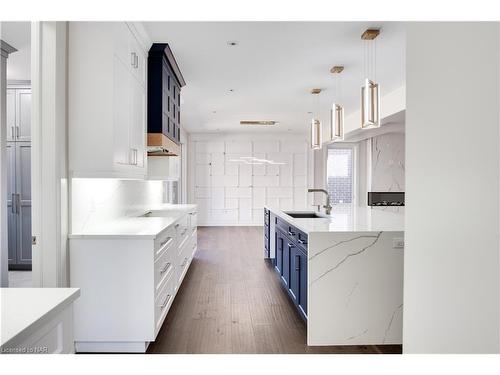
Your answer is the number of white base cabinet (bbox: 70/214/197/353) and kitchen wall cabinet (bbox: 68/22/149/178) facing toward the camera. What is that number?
0

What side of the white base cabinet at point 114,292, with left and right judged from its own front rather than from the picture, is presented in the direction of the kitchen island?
front

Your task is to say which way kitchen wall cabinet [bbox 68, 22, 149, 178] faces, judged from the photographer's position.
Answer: facing to the right of the viewer

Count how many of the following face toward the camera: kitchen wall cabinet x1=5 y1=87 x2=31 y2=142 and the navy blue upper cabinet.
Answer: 1

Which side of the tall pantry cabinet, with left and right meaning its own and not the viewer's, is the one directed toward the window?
left

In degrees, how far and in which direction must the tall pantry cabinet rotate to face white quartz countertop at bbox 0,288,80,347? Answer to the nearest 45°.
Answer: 0° — it already faces it

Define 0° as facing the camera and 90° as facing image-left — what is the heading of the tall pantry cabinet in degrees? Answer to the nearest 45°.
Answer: approximately 0°

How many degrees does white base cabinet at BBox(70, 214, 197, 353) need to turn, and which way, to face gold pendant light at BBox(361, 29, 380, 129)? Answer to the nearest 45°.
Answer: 0° — it already faces it

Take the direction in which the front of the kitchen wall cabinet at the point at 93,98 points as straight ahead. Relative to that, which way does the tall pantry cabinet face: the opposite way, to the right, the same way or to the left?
to the right

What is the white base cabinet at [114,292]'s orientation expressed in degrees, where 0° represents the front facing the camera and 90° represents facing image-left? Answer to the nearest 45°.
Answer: approximately 270°

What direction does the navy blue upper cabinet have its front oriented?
to the viewer's right
